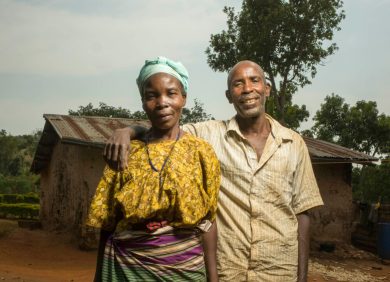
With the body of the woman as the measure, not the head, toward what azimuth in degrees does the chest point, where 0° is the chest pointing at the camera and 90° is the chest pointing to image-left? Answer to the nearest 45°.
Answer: approximately 0°

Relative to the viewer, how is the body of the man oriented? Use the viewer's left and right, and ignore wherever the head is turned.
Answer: facing the viewer

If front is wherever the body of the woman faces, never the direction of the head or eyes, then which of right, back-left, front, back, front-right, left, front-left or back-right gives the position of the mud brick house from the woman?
back

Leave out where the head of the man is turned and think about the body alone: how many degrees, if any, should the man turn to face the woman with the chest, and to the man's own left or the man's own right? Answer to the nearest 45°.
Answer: approximately 45° to the man's own right

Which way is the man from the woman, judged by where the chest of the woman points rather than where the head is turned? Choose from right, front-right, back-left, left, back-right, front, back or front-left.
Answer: back-left

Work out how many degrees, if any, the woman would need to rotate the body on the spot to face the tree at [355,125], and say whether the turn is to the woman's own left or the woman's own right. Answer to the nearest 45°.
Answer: approximately 135° to the woman's own left

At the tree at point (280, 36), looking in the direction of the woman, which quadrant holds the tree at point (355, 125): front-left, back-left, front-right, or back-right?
back-left

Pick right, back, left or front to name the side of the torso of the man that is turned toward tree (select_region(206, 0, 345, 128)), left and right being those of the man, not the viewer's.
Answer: back

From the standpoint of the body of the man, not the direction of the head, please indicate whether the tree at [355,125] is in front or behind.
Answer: behind

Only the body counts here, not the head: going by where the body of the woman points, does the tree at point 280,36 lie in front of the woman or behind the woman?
behind

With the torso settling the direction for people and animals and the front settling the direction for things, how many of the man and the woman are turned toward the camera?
2
